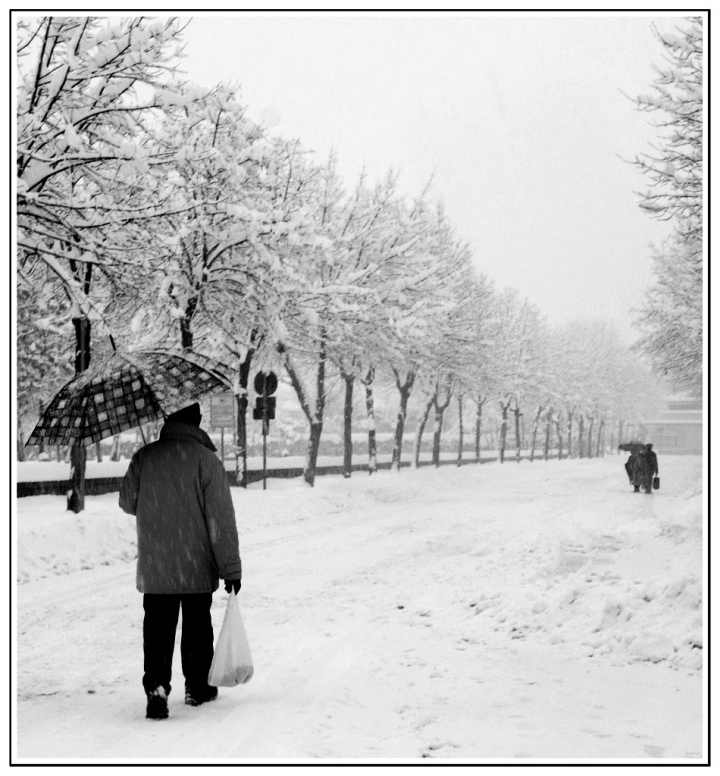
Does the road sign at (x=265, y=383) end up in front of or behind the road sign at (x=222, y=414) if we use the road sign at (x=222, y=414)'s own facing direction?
behind

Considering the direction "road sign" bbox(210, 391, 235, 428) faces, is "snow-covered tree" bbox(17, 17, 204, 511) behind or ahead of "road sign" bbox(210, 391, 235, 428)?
ahead

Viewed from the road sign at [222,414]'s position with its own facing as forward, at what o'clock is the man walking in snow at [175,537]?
The man walking in snow is roughly at 12 o'clock from the road sign.

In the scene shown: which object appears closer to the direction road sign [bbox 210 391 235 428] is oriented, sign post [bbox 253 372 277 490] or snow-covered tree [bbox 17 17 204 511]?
the snow-covered tree

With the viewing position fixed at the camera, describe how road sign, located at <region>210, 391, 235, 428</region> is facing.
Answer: facing the viewer

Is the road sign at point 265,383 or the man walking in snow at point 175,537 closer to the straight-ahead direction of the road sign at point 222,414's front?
the man walking in snow

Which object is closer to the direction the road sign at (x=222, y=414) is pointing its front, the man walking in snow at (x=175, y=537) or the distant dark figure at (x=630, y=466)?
the man walking in snow

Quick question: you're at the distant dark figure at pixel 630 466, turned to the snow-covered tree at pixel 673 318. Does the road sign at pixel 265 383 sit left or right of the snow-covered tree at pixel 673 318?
right

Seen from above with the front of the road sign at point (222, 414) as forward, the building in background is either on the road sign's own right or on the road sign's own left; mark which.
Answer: on the road sign's own left

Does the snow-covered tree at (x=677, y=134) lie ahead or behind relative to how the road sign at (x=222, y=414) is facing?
ahead
